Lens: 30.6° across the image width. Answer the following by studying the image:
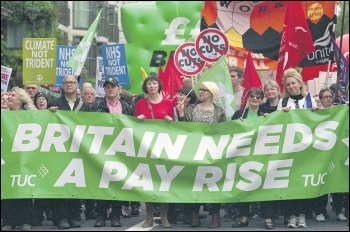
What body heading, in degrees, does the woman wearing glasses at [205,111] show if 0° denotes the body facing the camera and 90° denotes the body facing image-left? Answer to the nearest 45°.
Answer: approximately 0°

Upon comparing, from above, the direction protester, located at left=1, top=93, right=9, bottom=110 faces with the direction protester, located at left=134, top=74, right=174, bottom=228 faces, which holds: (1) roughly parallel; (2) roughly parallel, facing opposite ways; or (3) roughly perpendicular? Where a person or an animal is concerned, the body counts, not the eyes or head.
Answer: roughly parallel

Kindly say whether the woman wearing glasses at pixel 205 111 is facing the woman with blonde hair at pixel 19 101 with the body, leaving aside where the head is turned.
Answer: no

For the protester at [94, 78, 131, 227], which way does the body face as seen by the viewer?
toward the camera

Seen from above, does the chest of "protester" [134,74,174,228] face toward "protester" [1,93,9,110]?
no

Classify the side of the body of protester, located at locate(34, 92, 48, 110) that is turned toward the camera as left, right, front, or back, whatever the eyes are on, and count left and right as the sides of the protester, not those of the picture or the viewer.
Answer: front

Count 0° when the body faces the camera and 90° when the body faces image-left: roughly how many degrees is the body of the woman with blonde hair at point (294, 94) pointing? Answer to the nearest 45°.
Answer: approximately 0°

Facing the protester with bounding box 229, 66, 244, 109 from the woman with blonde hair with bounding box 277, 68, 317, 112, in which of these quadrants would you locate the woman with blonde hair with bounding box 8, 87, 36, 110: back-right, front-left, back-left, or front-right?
front-left

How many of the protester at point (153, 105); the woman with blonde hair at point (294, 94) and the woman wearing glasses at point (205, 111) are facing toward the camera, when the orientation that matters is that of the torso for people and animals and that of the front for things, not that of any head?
3

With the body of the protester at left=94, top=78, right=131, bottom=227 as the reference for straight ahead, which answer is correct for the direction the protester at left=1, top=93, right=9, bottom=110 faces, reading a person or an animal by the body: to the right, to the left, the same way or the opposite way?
the same way

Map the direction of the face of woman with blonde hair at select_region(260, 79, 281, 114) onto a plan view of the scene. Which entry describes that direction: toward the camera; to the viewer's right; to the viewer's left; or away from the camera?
toward the camera

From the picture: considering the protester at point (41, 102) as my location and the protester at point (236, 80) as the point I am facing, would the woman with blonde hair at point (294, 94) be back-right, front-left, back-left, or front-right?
front-right

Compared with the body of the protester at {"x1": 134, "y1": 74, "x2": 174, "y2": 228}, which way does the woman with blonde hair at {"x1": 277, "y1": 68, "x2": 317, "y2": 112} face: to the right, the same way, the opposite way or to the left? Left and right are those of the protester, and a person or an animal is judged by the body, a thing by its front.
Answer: the same way

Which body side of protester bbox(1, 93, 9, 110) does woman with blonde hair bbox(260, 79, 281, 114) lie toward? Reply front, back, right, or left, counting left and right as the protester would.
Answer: left

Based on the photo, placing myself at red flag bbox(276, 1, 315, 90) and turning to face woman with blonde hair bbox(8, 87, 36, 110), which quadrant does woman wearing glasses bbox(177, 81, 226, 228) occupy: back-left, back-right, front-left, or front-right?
front-left
